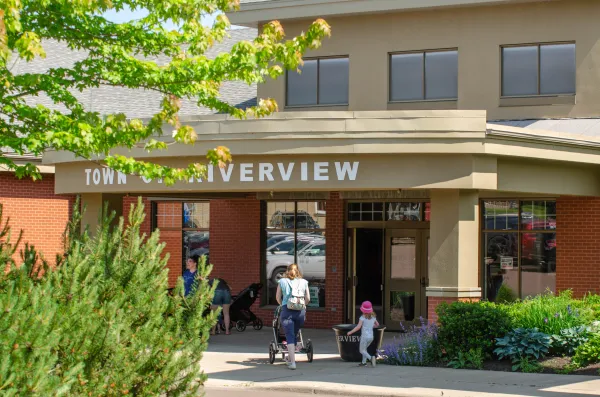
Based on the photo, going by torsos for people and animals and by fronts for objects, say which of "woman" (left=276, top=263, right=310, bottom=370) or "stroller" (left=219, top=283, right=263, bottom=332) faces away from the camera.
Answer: the woman

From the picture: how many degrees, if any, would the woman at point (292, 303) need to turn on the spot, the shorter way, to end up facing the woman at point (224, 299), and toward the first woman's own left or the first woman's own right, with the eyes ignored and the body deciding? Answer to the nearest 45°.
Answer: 0° — they already face them

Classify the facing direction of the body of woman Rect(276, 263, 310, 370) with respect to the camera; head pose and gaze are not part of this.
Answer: away from the camera

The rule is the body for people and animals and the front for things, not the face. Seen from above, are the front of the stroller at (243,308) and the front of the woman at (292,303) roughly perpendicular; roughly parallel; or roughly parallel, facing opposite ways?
roughly perpendicular

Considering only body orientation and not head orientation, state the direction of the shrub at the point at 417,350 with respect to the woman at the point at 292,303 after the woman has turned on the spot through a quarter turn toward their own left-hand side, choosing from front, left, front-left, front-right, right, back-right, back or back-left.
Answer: back

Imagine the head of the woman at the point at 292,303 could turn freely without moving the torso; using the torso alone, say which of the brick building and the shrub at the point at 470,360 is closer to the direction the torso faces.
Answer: the brick building

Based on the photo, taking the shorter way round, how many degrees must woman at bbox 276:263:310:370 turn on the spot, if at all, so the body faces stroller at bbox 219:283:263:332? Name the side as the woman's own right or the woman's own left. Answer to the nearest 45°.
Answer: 0° — they already face it
